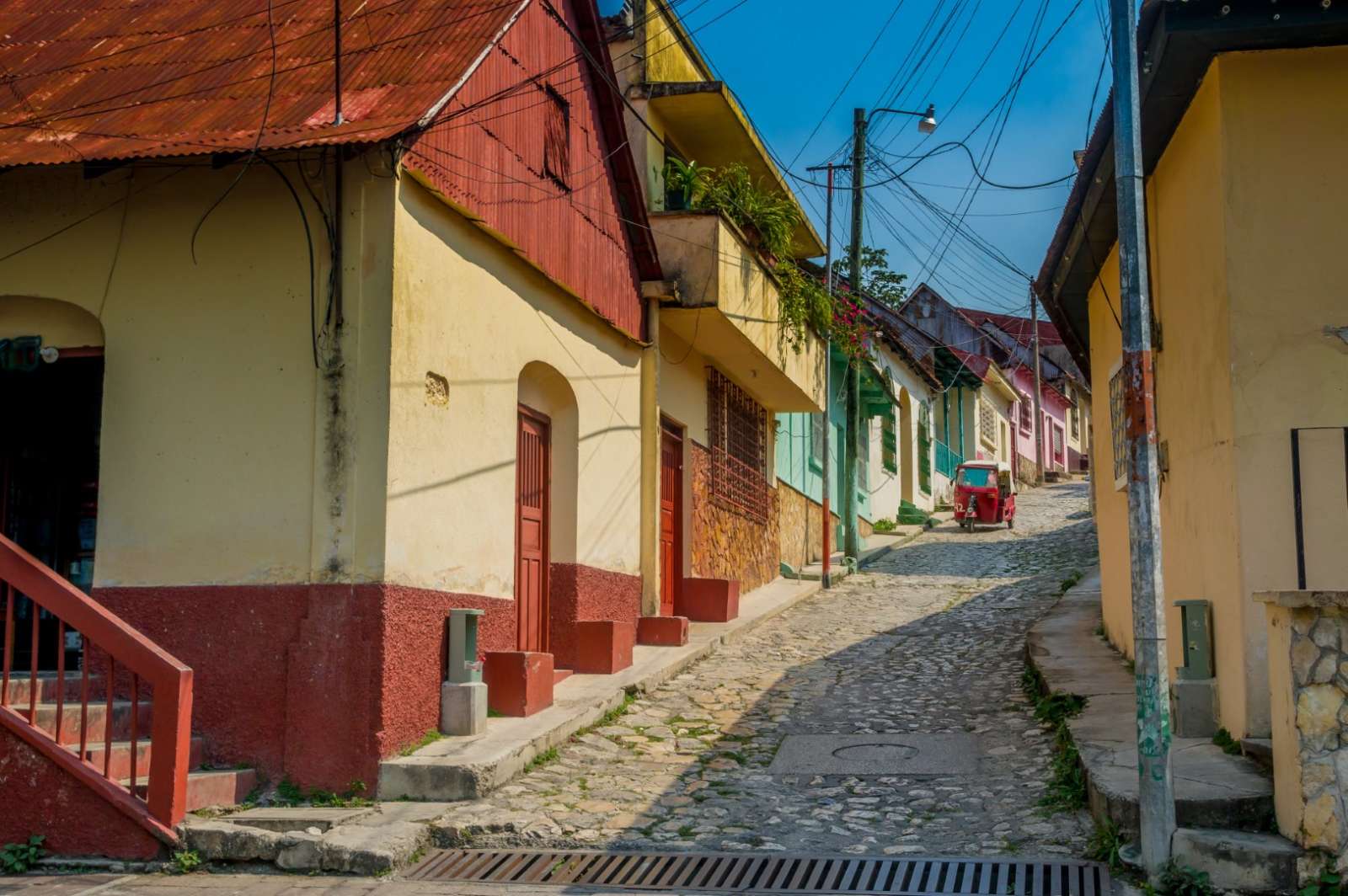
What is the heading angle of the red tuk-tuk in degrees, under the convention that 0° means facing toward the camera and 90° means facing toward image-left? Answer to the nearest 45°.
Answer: approximately 45°

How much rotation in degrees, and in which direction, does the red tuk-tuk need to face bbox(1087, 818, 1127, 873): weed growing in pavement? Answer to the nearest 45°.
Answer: approximately 45° to its left

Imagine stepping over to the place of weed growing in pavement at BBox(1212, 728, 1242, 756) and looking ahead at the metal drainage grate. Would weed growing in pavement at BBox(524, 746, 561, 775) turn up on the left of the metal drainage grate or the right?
right

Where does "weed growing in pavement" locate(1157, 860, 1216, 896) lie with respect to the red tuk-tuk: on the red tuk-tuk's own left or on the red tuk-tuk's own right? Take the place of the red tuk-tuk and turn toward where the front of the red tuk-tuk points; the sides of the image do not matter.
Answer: on the red tuk-tuk's own left

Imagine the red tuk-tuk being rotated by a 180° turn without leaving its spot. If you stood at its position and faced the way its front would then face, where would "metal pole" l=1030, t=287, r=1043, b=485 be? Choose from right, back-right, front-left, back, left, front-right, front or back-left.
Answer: front-left

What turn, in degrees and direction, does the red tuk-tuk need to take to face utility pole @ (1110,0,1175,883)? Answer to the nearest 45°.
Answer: approximately 45° to its left

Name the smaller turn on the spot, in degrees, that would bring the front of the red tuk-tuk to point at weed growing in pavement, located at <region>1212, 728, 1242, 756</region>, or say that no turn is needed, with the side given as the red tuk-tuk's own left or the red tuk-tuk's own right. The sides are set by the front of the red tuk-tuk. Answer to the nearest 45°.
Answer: approximately 45° to the red tuk-tuk's own left
